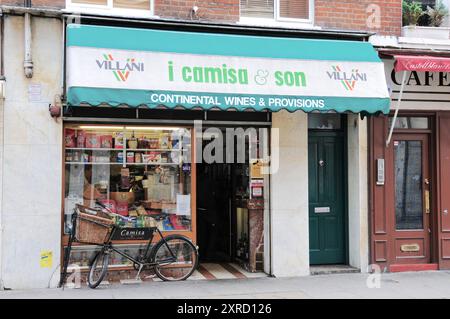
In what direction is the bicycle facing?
to the viewer's left

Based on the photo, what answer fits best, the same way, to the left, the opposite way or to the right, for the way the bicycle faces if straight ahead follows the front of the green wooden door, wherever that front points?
to the right

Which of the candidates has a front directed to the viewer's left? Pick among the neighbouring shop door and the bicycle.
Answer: the bicycle

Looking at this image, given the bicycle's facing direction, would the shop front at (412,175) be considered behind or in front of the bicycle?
behind

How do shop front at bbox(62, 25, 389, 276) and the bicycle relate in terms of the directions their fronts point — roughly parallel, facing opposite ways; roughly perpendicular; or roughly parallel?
roughly perpendicular

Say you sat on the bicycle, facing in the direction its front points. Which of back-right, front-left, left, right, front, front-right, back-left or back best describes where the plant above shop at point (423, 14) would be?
back

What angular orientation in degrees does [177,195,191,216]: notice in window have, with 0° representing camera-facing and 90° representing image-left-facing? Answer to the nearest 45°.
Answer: approximately 0°

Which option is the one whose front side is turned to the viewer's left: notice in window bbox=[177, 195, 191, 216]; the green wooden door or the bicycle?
the bicycle

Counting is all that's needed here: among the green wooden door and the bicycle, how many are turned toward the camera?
1

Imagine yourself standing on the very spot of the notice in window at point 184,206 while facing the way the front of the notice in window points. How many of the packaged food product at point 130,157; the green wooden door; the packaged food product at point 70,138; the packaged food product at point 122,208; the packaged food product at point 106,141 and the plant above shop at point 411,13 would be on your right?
4
